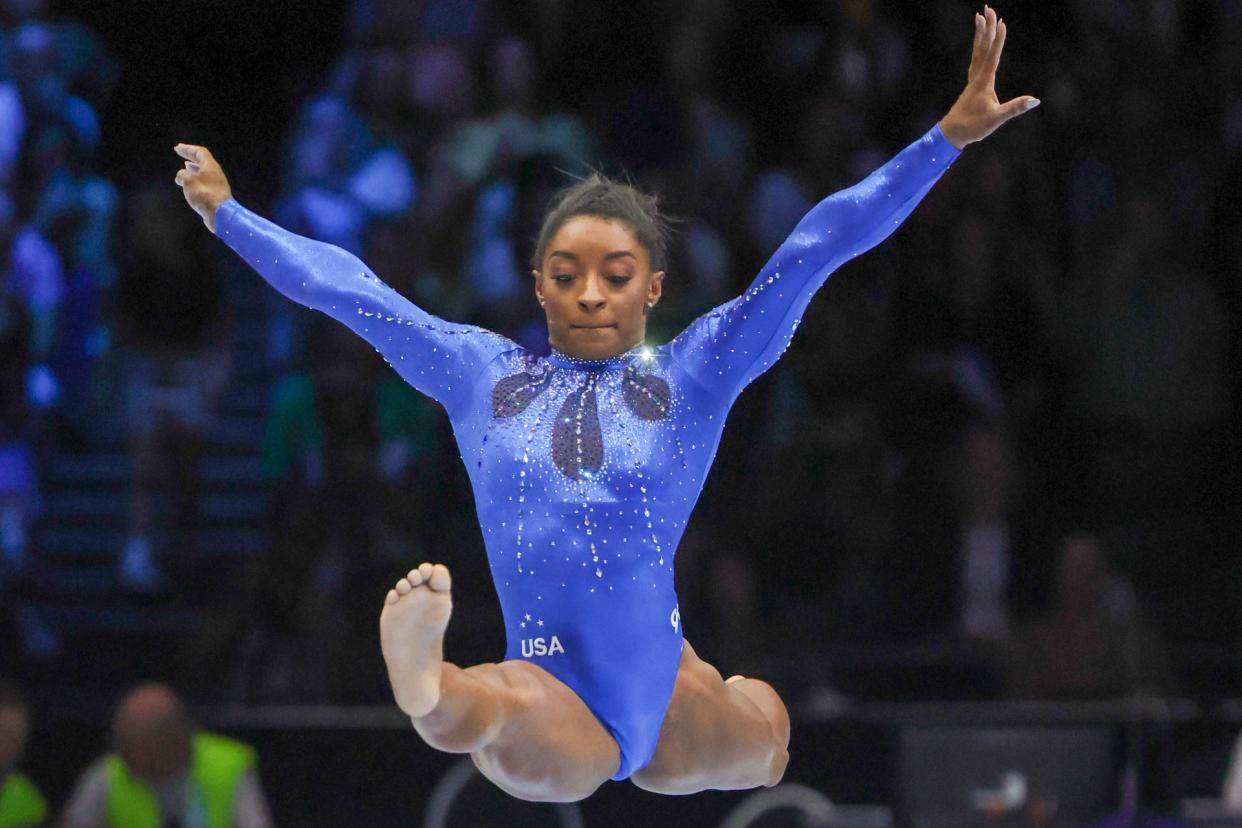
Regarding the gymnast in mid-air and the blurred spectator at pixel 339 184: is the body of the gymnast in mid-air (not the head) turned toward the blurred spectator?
no

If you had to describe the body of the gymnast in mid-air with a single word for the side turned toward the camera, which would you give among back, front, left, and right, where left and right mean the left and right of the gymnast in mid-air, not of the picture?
front

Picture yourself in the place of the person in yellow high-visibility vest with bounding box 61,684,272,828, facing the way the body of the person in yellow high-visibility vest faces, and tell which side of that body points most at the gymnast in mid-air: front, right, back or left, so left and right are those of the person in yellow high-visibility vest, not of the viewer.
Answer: front

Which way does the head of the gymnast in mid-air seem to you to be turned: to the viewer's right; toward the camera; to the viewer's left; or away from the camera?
toward the camera

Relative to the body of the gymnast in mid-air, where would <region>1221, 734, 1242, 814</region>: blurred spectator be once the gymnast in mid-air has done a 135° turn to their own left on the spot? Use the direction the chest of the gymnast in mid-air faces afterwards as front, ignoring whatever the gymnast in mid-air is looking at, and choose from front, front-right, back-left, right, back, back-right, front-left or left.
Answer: front
